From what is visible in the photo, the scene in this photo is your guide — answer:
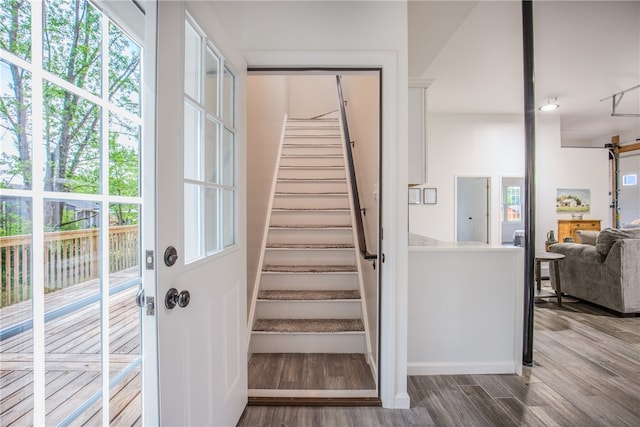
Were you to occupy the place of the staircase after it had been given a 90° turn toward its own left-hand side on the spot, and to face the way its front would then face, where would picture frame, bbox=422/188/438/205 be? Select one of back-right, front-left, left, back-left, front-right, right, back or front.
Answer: front-left

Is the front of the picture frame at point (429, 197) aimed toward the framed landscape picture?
no

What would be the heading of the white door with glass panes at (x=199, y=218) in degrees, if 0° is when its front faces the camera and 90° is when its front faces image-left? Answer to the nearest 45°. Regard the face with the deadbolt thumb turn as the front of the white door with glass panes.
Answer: approximately 315°

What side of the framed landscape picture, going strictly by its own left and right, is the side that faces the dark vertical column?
front

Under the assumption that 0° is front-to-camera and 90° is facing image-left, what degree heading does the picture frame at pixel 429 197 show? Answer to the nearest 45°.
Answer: approximately 0°

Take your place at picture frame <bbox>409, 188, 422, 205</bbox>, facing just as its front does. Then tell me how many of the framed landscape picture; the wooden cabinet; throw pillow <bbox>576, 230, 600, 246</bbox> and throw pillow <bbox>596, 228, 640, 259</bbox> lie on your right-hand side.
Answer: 0

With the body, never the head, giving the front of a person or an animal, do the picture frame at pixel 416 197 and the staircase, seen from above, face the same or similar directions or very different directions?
same or similar directions

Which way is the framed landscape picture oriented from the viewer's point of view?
toward the camera

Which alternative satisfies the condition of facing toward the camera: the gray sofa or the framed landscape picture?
the framed landscape picture

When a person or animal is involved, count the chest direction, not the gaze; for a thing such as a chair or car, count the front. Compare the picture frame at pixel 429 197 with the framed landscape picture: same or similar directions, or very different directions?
same or similar directions

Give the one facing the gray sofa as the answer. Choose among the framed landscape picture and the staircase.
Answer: the framed landscape picture

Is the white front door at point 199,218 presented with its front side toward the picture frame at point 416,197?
no

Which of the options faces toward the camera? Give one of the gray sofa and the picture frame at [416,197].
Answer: the picture frame

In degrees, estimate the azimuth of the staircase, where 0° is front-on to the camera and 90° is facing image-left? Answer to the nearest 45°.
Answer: approximately 0°

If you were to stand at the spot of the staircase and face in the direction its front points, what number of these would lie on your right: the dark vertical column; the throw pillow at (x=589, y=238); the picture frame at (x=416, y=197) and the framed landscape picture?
0

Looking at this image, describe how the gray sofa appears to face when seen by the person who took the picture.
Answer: facing away from the viewer and to the left of the viewer

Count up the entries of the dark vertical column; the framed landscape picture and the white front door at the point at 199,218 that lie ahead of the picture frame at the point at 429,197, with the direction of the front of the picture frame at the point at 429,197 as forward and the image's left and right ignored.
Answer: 2
